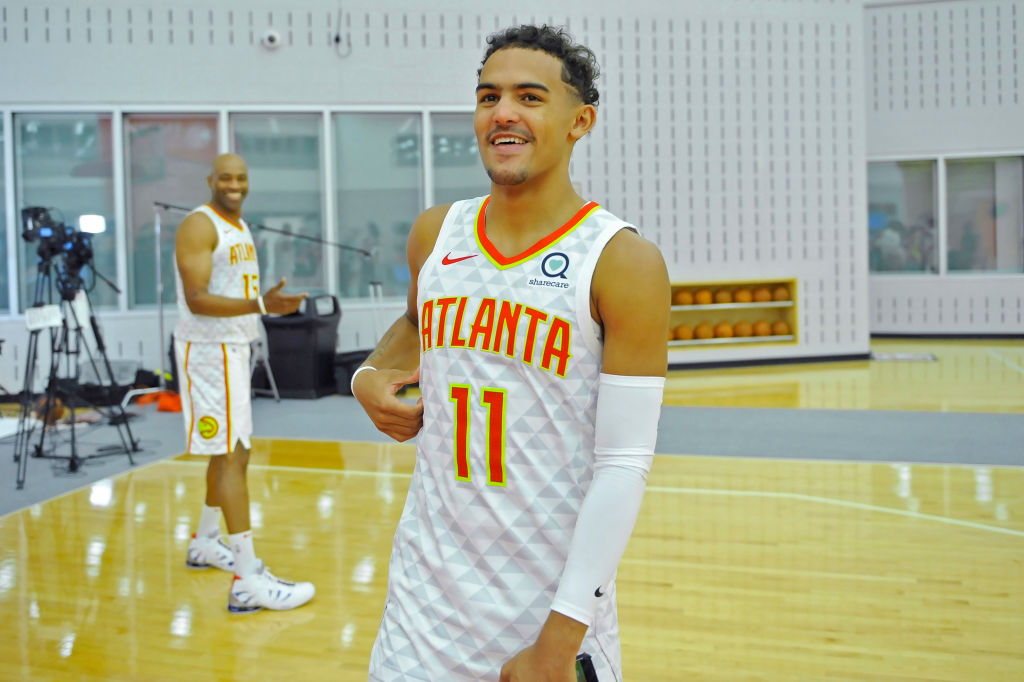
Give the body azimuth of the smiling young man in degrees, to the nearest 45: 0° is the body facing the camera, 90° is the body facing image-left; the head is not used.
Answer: approximately 45°

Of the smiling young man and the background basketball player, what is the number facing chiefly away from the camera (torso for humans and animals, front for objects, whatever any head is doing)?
0

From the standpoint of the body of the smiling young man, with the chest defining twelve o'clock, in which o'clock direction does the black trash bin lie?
The black trash bin is roughly at 4 o'clock from the smiling young man.

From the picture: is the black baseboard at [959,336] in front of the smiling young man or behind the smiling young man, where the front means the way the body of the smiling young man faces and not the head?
behind

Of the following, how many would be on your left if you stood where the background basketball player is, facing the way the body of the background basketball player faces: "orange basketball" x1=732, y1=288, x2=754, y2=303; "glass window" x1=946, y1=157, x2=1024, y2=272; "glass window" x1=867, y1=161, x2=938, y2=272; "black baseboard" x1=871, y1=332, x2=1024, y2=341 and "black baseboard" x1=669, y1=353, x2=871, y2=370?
5

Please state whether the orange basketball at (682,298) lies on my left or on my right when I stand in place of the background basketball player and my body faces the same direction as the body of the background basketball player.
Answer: on my left

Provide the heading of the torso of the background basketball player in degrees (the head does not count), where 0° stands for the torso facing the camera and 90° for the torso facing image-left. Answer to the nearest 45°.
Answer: approximately 315°

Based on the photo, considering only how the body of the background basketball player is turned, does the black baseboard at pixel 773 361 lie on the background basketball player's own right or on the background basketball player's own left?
on the background basketball player's own left

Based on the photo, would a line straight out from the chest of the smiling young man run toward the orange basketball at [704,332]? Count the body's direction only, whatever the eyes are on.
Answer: no

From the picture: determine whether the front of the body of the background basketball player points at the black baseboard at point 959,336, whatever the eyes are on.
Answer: no

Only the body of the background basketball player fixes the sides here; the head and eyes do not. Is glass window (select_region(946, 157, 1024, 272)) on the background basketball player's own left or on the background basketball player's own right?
on the background basketball player's own left

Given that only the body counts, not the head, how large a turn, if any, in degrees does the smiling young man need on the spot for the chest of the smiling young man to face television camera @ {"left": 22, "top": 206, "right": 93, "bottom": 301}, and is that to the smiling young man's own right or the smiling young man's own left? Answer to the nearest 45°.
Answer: approximately 90° to the smiling young man's own right
